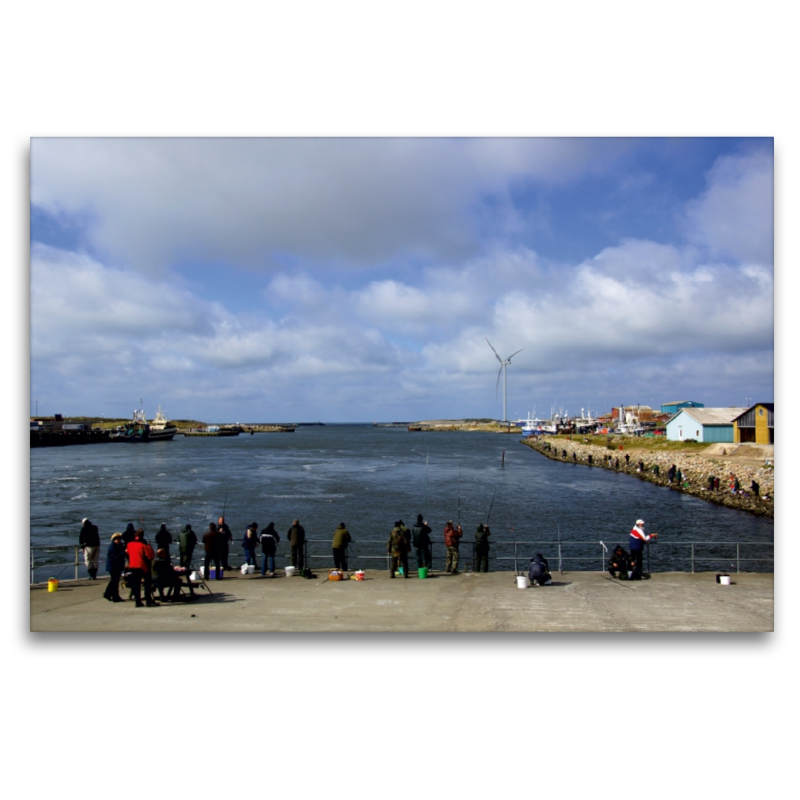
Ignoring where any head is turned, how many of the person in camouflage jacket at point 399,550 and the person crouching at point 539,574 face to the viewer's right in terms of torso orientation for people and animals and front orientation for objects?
0

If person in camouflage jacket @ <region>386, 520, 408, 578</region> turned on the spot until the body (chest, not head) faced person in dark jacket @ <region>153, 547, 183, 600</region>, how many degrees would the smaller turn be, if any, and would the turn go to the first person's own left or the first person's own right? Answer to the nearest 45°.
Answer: approximately 135° to the first person's own left

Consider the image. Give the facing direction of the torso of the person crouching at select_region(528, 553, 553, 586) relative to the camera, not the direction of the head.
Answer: away from the camera

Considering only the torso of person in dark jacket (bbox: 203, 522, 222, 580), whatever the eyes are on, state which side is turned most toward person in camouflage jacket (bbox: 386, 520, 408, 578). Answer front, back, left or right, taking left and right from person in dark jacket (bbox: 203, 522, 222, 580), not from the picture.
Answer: right

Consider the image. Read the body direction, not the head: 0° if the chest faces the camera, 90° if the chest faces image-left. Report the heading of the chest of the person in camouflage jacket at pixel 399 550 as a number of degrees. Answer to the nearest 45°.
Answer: approximately 180°

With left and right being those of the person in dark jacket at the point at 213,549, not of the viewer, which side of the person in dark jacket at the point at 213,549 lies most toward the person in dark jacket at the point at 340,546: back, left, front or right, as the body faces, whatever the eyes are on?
right

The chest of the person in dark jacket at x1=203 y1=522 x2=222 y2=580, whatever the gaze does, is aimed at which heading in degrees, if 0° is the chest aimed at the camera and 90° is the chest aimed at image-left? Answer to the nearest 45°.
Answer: approximately 180°

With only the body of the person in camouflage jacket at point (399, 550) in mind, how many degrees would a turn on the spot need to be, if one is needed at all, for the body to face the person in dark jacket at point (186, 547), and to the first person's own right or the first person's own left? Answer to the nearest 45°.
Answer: approximately 90° to the first person's own left
